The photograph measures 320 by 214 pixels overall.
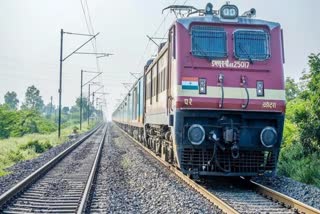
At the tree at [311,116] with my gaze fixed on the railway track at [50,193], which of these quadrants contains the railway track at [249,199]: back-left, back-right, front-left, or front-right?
front-left

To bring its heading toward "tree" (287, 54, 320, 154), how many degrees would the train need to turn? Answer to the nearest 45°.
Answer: approximately 135° to its left

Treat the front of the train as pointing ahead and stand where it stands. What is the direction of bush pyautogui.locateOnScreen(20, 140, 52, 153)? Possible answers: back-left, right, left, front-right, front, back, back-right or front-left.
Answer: back-right

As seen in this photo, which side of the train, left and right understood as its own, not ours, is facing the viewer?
front

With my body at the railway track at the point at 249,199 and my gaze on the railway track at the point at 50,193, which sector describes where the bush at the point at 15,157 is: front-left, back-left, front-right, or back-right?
front-right

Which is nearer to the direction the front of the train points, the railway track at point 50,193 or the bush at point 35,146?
the railway track

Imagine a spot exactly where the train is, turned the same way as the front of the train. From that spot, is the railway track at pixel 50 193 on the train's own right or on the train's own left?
on the train's own right

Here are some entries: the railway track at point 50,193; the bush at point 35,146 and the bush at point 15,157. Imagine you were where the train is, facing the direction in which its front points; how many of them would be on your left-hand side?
0

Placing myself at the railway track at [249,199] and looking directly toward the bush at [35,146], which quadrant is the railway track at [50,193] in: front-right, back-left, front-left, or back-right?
front-left
